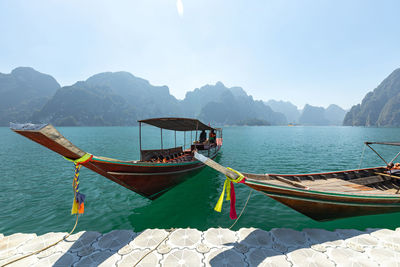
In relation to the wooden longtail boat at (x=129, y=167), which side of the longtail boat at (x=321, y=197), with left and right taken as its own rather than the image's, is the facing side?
front

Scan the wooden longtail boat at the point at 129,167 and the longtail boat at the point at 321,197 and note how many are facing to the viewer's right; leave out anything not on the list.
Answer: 0

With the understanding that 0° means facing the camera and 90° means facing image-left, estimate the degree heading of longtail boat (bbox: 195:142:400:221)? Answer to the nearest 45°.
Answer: approximately 90°

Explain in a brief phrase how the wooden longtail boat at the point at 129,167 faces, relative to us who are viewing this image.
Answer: facing the viewer and to the left of the viewer
